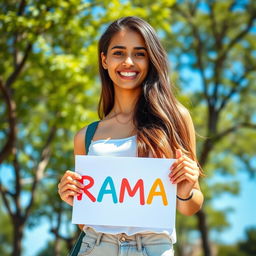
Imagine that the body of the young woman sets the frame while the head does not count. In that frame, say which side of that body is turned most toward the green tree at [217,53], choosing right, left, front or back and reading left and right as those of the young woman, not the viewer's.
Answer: back

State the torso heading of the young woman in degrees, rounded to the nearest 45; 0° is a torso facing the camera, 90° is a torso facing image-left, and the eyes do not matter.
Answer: approximately 0°
